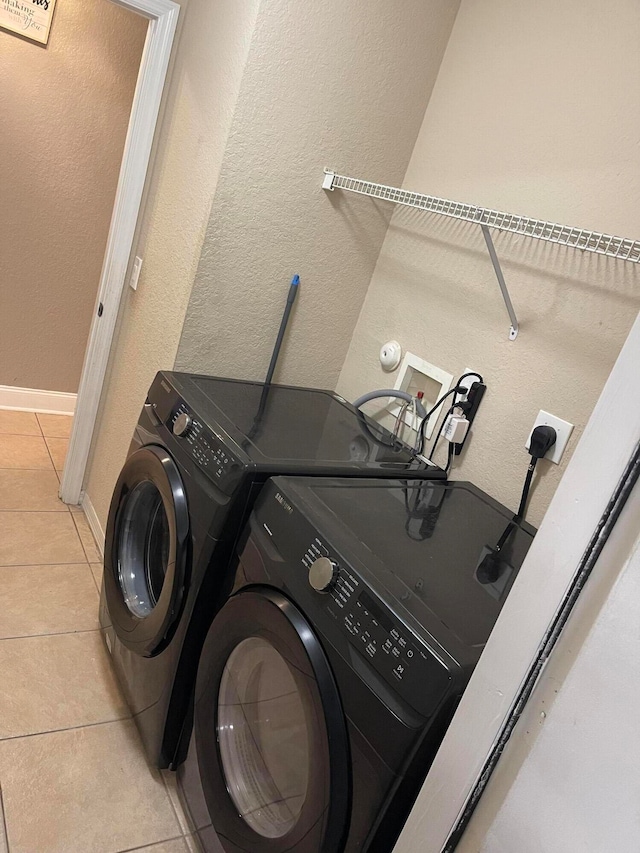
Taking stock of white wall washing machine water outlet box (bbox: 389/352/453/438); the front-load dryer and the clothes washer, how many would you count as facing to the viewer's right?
0

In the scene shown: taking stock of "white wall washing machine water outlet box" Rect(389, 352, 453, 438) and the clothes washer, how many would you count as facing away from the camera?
0

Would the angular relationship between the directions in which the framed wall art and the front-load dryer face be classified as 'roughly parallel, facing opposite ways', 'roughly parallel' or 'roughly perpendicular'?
roughly perpendicular

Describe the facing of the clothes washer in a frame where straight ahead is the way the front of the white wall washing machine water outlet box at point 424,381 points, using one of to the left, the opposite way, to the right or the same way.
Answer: the same way

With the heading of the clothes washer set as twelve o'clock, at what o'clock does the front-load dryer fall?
The front-load dryer is roughly at 9 o'clock from the clothes washer.

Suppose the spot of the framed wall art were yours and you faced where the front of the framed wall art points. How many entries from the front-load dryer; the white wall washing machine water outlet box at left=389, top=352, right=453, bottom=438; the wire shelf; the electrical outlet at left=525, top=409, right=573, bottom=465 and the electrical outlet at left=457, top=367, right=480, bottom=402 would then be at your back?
0

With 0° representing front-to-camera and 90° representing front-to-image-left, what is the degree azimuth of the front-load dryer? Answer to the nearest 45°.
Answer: approximately 45°

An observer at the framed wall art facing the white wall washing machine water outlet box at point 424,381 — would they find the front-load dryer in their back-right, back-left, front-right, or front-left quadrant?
front-right

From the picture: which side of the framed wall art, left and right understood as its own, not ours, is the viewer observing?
front

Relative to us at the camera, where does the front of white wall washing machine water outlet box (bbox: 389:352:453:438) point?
facing the viewer and to the left of the viewer

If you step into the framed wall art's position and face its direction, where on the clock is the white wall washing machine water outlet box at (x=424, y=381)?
The white wall washing machine water outlet box is roughly at 11 o'clock from the framed wall art.

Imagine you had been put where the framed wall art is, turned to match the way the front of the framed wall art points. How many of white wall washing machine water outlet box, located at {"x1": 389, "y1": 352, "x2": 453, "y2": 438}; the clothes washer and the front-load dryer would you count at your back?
0

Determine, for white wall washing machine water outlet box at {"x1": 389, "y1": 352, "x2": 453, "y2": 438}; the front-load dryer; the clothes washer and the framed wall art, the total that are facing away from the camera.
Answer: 0

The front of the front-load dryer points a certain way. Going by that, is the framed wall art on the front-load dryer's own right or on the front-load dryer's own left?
on the front-load dryer's own right
